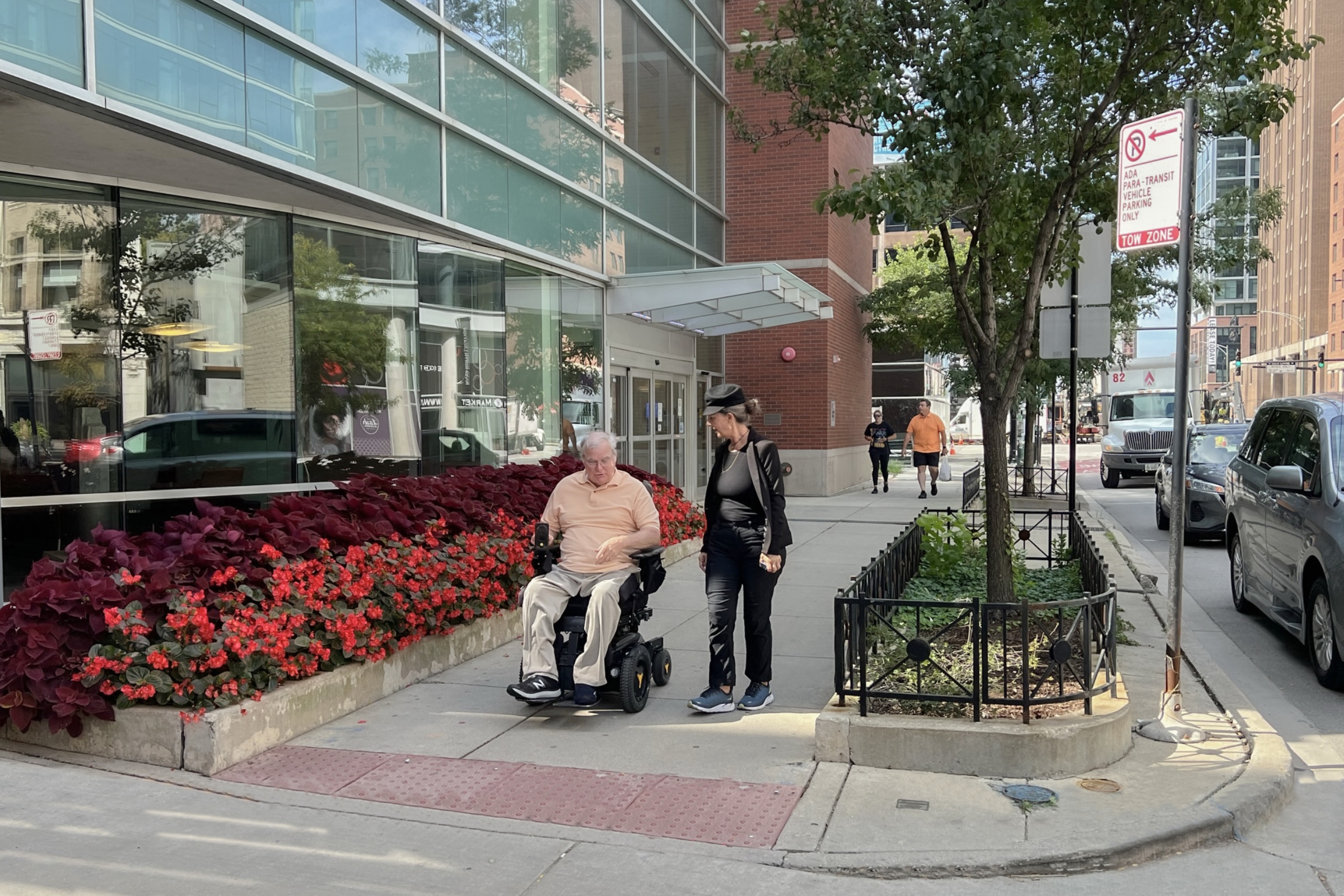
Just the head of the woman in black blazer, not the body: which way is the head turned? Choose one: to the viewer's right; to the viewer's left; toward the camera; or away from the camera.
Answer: to the viewer's left

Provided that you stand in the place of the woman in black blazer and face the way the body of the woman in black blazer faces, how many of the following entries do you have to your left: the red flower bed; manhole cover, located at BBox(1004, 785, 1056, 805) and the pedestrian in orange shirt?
1

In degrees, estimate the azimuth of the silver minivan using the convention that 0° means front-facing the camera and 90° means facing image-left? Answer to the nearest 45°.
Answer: approximately 315°

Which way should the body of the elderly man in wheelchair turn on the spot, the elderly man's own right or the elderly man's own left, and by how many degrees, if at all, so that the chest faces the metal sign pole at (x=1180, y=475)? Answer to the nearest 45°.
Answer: approximately 135° to the elderly man's own left

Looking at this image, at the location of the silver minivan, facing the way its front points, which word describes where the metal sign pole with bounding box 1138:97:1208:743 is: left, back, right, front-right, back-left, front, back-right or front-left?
front-right

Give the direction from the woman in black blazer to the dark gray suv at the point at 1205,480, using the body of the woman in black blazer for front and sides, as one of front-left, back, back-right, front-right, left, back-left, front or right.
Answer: back

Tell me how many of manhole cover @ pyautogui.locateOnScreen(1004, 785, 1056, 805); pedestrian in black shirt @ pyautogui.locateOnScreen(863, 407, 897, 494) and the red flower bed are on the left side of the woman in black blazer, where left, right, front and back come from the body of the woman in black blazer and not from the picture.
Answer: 1

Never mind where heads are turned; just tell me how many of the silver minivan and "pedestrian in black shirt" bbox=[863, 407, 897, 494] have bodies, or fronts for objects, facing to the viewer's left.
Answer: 0

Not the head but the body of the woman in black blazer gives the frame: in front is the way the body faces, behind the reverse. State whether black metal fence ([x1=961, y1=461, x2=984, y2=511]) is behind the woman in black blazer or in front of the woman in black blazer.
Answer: behind

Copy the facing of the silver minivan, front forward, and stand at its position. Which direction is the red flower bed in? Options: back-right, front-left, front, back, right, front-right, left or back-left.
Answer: right

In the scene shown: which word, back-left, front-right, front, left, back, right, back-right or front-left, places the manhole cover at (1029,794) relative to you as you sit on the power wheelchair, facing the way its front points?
left

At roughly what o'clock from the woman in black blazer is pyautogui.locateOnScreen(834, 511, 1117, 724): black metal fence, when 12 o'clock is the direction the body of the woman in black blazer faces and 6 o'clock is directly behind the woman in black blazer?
The black metal fence is roughly at 8 o'clock from the woman in black blazer.
